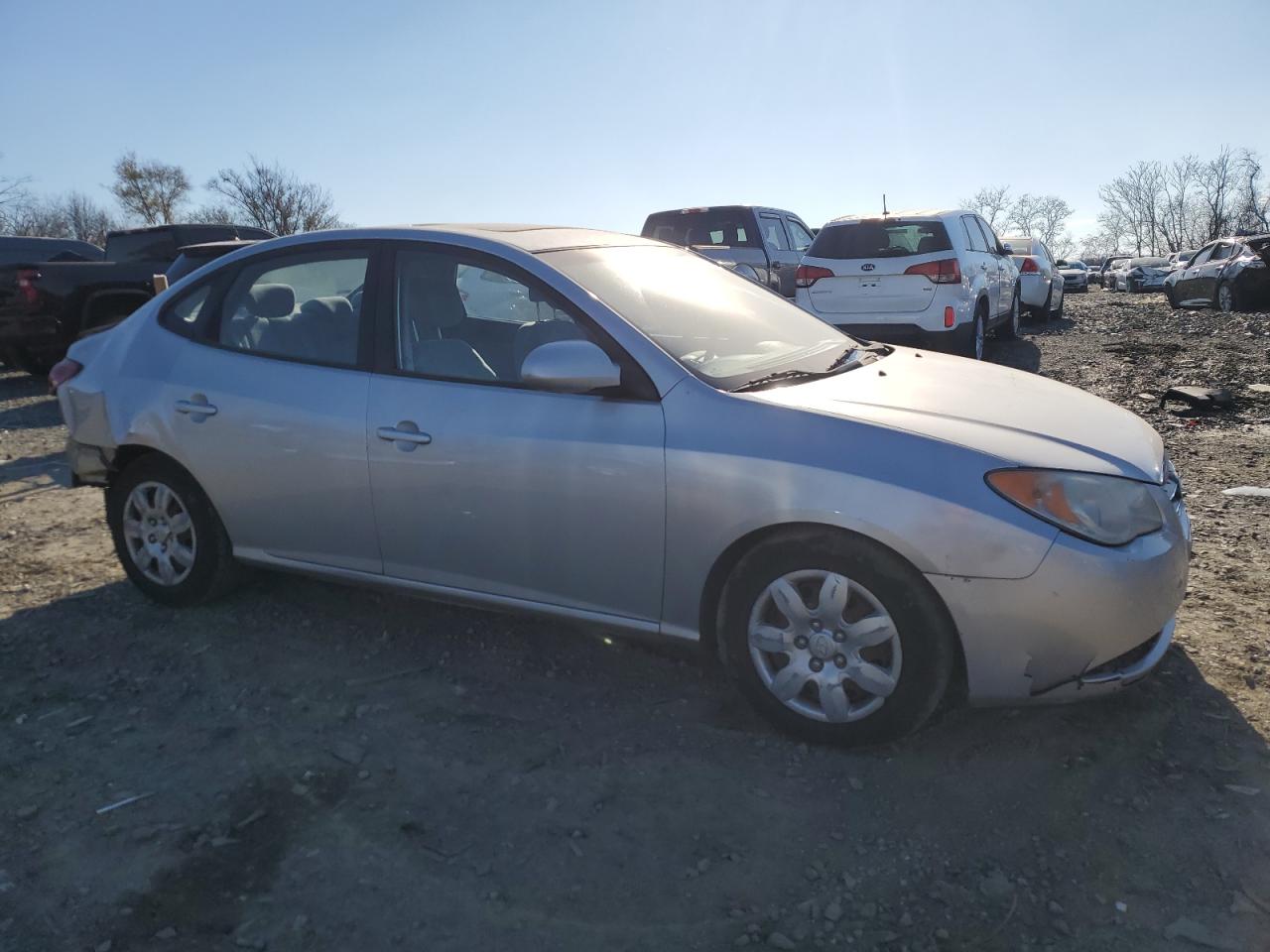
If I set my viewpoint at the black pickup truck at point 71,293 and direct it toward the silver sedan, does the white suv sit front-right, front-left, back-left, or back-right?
front-left

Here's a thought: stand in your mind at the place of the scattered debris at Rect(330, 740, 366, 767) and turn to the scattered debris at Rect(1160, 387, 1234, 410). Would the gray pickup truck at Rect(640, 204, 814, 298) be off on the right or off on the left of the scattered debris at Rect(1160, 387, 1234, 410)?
left

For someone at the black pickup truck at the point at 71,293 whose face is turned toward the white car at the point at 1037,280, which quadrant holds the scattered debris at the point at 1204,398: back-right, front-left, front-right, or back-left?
front-right

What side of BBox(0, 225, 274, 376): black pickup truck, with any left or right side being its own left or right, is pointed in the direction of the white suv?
right

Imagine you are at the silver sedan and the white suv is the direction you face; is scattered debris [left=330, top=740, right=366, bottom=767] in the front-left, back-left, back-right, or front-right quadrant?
back-left

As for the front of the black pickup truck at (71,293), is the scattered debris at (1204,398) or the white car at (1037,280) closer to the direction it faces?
the white car

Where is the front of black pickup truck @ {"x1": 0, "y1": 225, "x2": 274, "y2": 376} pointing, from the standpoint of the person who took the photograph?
facing away from the viewer and to the right of the viewer

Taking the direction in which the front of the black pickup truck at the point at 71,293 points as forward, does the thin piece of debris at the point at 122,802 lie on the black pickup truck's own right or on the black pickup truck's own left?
on the black pickup truck's own right

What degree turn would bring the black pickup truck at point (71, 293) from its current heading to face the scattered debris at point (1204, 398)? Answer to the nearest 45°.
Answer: approximately 90° to its right

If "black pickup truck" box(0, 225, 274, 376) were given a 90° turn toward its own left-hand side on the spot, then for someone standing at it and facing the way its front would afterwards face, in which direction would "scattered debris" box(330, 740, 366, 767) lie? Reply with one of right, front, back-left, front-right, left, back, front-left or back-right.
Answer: back-left

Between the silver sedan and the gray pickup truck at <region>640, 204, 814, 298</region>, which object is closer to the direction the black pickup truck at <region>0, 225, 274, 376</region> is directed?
the gray pickup truck
